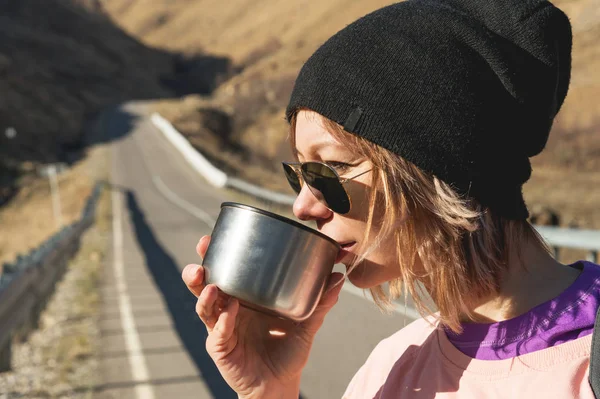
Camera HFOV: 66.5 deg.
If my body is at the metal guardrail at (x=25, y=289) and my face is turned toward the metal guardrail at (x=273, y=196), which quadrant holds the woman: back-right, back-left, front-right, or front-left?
back-right

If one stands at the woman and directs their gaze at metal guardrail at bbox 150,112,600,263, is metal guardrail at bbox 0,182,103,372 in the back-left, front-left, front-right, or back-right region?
front-left

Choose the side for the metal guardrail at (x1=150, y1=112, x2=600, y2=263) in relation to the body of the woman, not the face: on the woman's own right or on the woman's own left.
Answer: on the woman's own right

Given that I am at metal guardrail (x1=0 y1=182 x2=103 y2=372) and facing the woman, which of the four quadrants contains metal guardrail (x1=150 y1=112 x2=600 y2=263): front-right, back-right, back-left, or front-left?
back-left

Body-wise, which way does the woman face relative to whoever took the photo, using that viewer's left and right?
facing the viewer and to the left of the viewer

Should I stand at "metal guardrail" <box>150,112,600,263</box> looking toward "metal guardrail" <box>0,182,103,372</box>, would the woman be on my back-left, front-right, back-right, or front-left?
front-left

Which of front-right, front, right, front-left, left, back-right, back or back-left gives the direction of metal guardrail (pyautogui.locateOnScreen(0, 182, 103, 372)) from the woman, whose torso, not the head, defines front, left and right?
right

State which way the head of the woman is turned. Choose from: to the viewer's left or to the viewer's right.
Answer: to the viewer's left

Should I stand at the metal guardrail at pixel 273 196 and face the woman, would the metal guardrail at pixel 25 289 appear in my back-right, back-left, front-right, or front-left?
front-right
